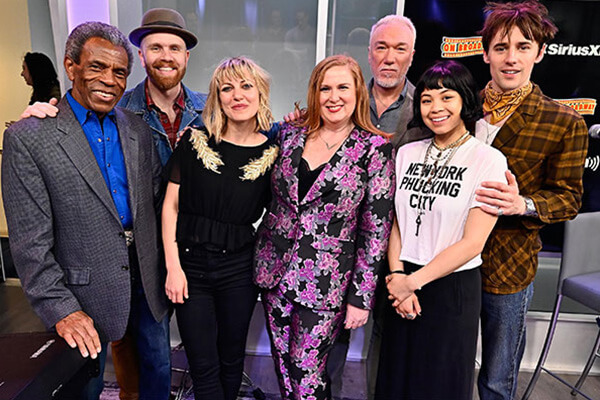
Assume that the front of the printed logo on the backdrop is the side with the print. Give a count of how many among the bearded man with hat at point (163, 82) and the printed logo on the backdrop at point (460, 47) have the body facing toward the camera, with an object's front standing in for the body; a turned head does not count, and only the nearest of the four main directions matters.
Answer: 2

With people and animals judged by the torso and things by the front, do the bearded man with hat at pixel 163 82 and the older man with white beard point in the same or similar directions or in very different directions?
same or similar directions

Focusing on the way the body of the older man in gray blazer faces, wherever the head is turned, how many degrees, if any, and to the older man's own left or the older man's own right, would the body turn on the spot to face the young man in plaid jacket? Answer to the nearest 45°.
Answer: approximately 45° to the older man's own left

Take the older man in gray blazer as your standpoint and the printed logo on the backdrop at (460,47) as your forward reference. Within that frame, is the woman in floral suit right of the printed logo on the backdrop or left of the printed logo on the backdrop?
right

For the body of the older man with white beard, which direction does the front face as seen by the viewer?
toward the camera

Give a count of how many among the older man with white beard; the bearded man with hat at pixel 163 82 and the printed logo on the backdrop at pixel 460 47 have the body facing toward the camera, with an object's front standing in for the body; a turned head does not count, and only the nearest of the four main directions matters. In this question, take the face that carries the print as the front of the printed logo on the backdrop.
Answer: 3

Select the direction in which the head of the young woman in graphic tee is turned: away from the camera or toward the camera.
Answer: toward the camera

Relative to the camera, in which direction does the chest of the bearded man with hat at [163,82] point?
toward the camera

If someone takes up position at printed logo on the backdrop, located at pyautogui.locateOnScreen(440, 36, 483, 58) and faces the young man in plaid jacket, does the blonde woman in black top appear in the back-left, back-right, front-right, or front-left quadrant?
front-right

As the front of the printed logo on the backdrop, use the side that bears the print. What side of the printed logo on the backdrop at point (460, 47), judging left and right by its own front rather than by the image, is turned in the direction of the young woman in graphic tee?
front

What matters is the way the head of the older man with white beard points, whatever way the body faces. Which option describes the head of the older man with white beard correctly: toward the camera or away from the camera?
toward the camera

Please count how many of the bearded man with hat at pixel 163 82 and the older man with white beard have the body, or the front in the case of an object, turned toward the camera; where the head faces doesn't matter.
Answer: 2

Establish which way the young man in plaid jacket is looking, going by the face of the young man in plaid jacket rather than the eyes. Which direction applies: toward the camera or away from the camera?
toward the camera

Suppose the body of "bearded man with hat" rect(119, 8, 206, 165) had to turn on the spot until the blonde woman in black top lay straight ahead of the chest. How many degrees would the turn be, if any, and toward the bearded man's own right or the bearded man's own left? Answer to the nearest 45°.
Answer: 0° — they already face them

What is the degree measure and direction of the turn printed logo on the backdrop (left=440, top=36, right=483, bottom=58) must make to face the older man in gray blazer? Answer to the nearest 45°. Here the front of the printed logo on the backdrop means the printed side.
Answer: approximately 45° to its right

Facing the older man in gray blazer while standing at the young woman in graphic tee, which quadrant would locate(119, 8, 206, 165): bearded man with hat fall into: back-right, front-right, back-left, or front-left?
front-right

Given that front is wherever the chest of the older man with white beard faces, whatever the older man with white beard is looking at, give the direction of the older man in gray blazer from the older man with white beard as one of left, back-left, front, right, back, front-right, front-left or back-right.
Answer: front-right

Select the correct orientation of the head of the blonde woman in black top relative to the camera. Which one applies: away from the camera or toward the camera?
toward the camera

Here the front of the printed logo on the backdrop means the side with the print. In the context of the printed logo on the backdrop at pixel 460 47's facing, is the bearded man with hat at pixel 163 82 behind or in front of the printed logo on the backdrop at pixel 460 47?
in front
